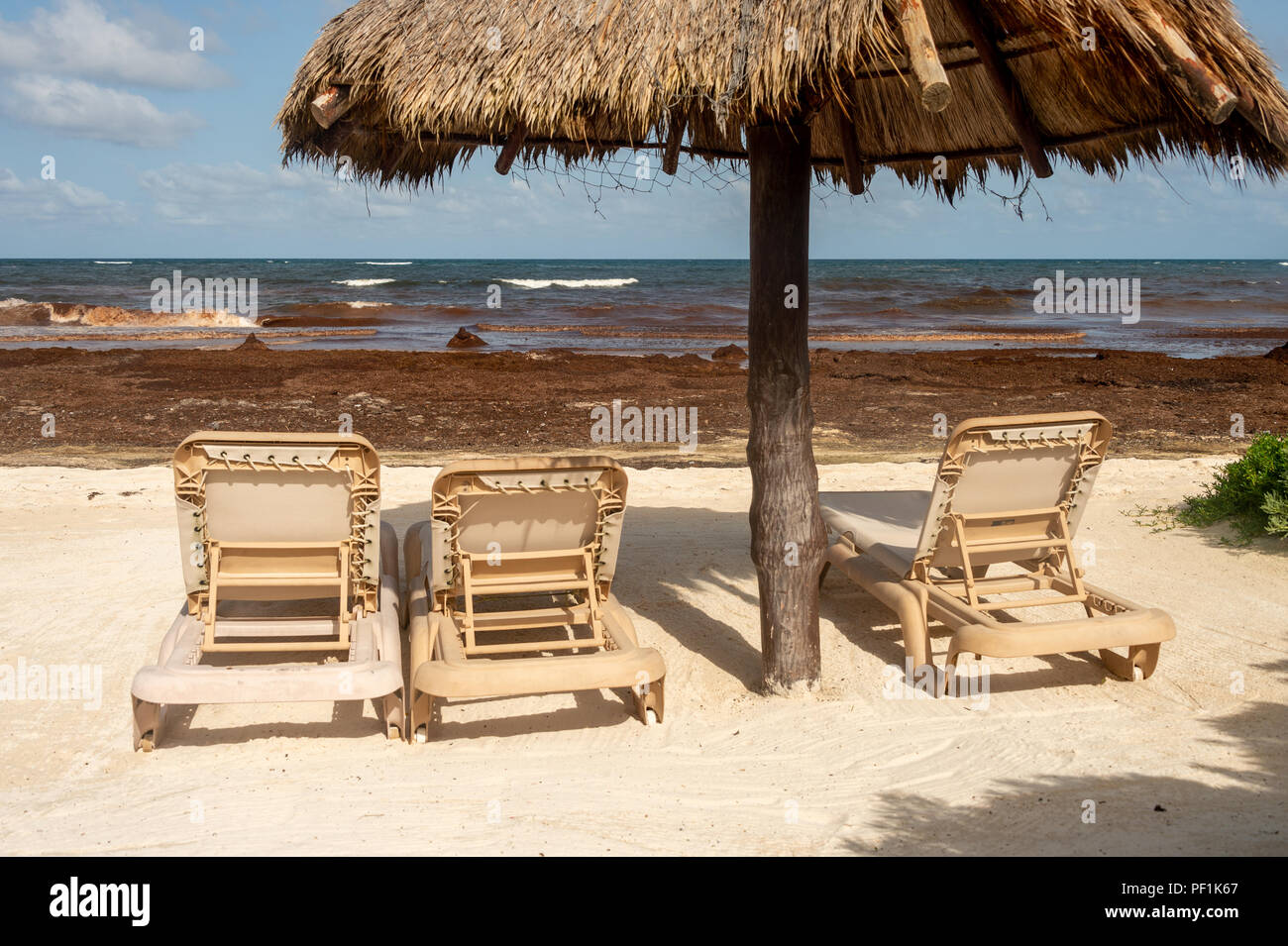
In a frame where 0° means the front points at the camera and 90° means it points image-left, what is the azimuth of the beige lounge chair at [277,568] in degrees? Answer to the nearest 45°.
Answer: approximately 180°

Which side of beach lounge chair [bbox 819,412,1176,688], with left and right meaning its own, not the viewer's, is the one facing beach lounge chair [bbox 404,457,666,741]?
left

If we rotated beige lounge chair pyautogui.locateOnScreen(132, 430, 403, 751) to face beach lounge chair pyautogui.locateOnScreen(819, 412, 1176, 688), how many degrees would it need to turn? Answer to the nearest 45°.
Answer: approximately 90° to its right

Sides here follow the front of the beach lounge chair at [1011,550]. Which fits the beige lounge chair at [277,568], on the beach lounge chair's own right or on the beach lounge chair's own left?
on the beach lounge chair's own left

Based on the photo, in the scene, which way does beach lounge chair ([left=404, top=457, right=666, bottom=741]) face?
away from the camera

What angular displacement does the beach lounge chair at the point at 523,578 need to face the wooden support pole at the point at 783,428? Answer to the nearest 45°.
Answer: approximately 90° to its right

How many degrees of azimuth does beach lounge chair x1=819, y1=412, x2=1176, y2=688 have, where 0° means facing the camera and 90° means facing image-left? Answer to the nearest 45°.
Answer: approximately 135°

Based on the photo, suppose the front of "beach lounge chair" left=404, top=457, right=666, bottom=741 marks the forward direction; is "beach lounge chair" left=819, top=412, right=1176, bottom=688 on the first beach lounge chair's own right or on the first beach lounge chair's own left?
on the first beach lounge chair's own right

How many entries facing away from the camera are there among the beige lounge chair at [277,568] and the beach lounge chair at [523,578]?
2
